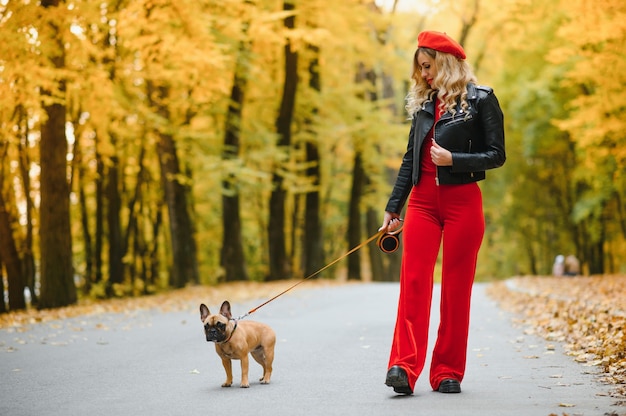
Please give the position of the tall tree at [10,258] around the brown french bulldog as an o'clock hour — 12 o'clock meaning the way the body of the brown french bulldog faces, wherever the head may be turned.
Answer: The tall tree is roughly at 4 o'clock from the brown french bulldog.

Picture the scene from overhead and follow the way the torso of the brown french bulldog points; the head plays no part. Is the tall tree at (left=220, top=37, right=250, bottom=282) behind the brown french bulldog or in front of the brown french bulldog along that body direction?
behind

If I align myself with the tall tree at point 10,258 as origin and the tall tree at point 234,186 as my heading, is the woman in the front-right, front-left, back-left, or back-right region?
back-right

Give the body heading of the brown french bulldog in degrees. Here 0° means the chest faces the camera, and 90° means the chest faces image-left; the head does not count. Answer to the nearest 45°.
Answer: approximately 45°

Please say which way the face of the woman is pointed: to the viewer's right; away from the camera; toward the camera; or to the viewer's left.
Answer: to the viewer's left

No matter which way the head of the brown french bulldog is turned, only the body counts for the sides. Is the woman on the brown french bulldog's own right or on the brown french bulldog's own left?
on the brown french bulldog's own left

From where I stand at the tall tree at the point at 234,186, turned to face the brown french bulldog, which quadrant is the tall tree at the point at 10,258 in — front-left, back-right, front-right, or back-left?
front-right
